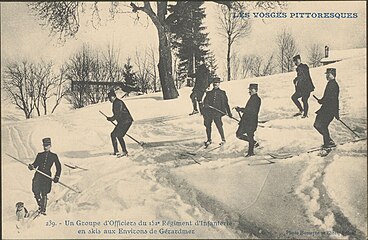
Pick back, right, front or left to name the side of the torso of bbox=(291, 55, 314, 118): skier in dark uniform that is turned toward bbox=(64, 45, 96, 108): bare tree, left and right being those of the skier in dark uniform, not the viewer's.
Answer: front

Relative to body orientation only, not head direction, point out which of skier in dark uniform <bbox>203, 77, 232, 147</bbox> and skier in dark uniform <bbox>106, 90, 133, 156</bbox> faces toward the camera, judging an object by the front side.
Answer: skier in dark uniform <bbox>203, 77, 232, 147</bbox>

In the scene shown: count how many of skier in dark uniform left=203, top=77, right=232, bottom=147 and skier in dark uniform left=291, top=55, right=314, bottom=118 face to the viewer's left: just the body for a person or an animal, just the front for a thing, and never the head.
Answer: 1

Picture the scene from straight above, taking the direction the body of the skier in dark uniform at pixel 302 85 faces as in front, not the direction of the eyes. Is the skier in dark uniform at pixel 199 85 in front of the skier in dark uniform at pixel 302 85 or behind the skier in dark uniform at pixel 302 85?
in front

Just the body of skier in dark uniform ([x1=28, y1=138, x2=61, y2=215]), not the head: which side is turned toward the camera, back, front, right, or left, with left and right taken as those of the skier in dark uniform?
front

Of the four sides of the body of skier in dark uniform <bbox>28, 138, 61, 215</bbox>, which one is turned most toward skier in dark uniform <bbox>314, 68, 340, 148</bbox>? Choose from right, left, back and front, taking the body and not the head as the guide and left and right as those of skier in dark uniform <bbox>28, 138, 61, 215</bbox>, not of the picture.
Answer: left

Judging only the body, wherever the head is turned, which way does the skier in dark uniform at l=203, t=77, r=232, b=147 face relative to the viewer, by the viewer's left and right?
facing the viewer

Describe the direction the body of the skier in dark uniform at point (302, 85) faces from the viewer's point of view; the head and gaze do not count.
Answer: to the viewer's left
